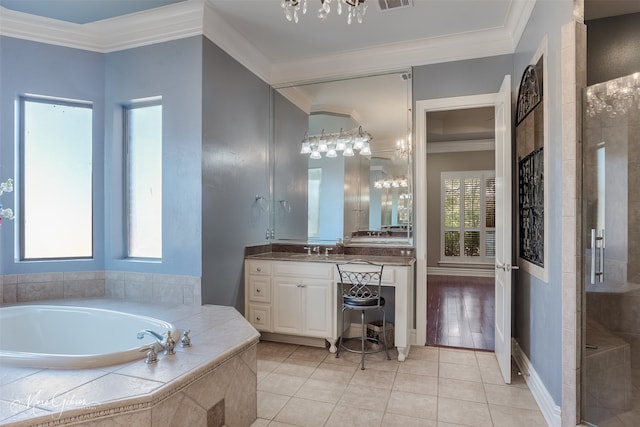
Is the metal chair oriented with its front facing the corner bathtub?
no

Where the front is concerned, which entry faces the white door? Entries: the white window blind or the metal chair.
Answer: the white window blind

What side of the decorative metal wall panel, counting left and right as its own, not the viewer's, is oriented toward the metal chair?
front

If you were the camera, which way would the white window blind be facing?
facing the viewer

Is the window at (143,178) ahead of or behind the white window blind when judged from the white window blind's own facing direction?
ahead

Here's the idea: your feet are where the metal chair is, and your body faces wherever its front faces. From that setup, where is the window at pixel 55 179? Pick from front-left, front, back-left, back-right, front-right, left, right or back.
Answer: left

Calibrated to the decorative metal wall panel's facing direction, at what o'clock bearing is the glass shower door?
The glass shower door is roughly at 8 o'clock from the decorative metal wall panel.

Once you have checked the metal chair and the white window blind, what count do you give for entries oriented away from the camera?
1

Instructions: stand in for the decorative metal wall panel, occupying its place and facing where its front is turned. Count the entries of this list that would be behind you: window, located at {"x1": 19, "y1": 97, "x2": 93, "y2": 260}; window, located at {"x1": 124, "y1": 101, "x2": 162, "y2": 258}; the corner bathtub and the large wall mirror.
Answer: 0

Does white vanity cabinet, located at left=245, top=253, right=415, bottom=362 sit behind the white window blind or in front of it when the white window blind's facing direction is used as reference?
in front

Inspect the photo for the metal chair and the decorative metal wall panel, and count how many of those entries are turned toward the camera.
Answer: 0

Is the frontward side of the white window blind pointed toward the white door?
yes

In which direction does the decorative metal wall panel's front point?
to the viewer's left

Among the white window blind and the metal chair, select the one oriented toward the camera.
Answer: the white window blind

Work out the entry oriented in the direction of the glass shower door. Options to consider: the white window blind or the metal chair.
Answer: the white window blind

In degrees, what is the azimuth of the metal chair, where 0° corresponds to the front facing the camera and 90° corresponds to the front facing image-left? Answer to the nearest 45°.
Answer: approximately 180°

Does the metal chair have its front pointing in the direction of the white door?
no
